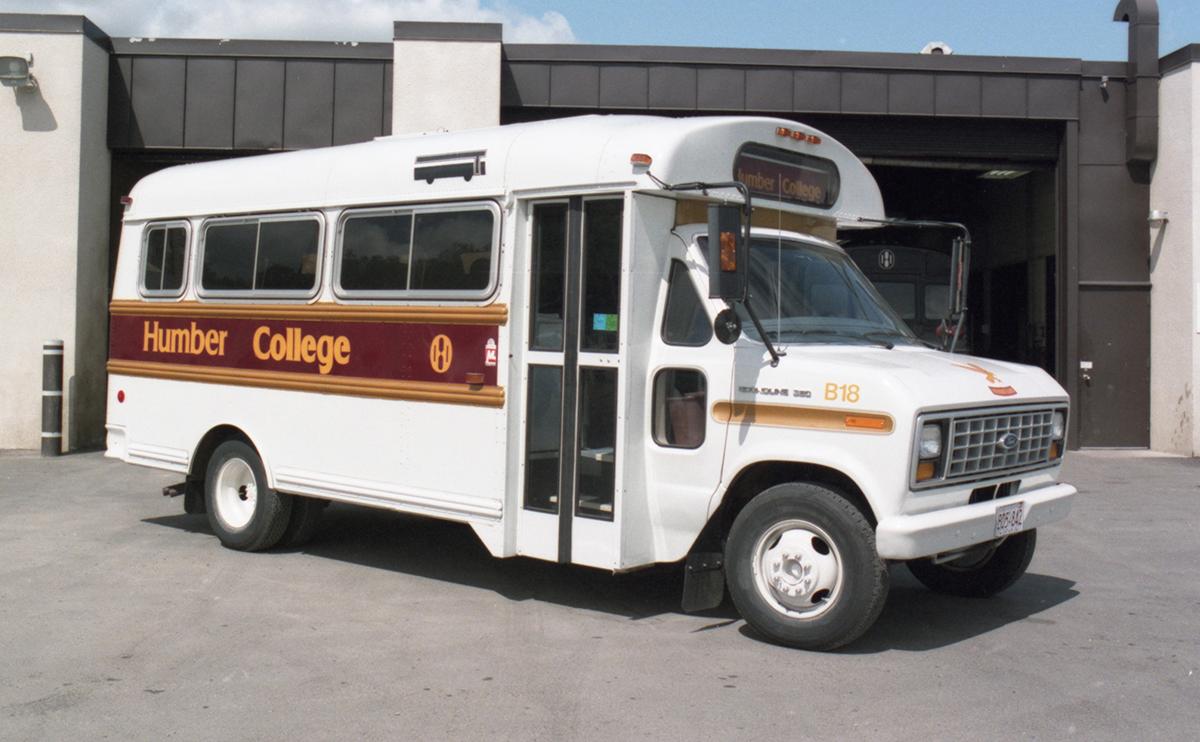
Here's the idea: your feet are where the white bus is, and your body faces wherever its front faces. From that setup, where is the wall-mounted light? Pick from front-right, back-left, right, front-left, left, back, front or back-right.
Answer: back

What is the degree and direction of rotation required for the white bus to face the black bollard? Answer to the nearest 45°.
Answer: approximately 180°

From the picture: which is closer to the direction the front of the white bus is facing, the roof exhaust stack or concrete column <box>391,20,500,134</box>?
the roof exhaust stack

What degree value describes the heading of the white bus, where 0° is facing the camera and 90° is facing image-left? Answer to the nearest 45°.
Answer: approximately 315°

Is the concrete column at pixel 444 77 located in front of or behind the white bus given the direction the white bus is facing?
behind

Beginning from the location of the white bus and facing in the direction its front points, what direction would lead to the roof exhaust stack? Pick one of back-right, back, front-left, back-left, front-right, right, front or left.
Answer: left

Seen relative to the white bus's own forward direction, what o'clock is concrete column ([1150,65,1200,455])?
The concrete column is roughly at 9 o'clock from the white bus.

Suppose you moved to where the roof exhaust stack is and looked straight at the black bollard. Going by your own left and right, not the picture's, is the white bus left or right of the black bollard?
left
